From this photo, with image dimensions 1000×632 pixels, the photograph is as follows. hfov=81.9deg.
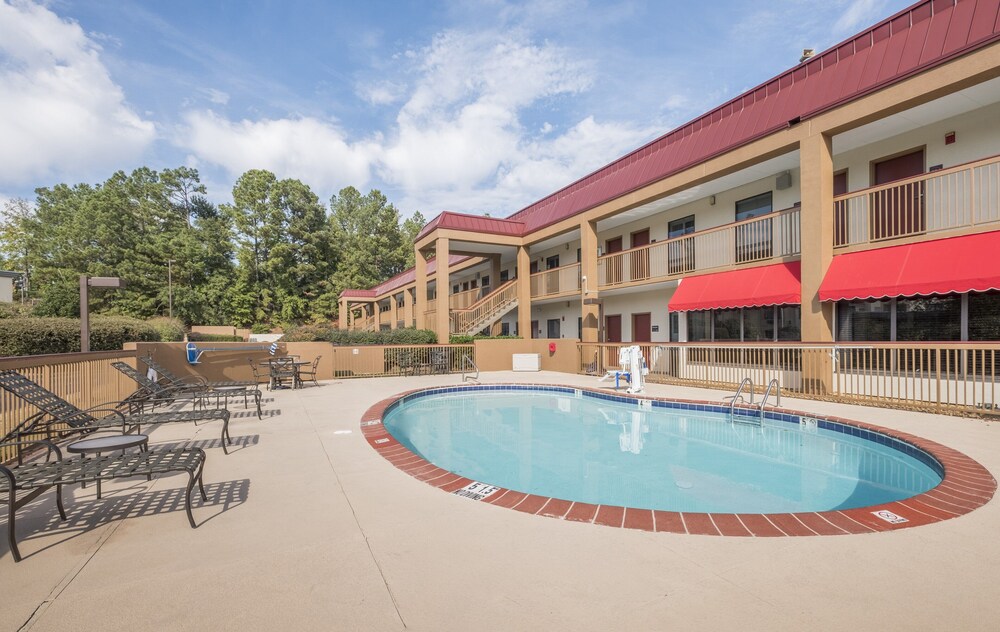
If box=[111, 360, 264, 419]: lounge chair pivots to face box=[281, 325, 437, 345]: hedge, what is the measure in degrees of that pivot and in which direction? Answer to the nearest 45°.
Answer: approximately 45° to its left

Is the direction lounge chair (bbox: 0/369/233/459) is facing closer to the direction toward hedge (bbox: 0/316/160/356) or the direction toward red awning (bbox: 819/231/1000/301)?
the red awning

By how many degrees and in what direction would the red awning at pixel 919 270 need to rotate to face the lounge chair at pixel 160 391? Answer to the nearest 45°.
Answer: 0° — it already faces it

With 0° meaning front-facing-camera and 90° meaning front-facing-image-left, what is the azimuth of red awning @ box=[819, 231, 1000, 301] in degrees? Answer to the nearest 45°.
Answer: approximately 45°

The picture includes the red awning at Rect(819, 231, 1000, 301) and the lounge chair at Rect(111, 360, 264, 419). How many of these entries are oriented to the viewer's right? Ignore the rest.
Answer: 1

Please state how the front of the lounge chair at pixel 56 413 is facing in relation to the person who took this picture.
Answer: facing to the right of the viewer

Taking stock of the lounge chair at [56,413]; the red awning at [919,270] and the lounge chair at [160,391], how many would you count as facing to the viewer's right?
2

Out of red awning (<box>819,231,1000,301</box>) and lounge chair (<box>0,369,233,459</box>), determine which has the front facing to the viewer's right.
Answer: the lounge chair

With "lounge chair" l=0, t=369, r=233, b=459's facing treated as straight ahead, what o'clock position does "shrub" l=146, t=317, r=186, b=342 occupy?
The shrub is roughly at 9 o'clock from the lounge chair.

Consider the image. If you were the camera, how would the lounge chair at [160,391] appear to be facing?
facing to the right of the viewer

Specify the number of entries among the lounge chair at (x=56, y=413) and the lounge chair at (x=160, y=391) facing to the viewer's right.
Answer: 2

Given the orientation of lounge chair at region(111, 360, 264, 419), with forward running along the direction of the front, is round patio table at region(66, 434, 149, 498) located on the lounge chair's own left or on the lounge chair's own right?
on the lounge chair's own right
